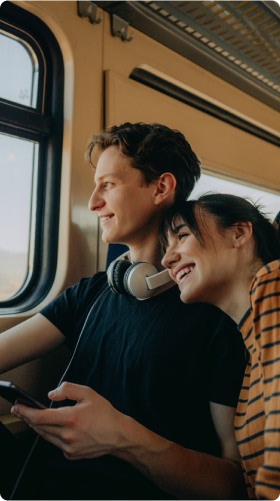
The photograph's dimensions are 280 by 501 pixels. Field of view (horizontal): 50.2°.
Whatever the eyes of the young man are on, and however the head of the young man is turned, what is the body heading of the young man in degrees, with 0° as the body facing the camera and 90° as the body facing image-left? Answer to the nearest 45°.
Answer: approximately 45°

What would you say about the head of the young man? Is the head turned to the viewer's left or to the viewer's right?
to the viewer's left

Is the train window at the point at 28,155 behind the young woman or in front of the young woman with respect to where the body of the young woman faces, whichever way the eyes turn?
in front

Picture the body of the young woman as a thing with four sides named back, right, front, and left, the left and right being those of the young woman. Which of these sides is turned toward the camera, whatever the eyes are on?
left
